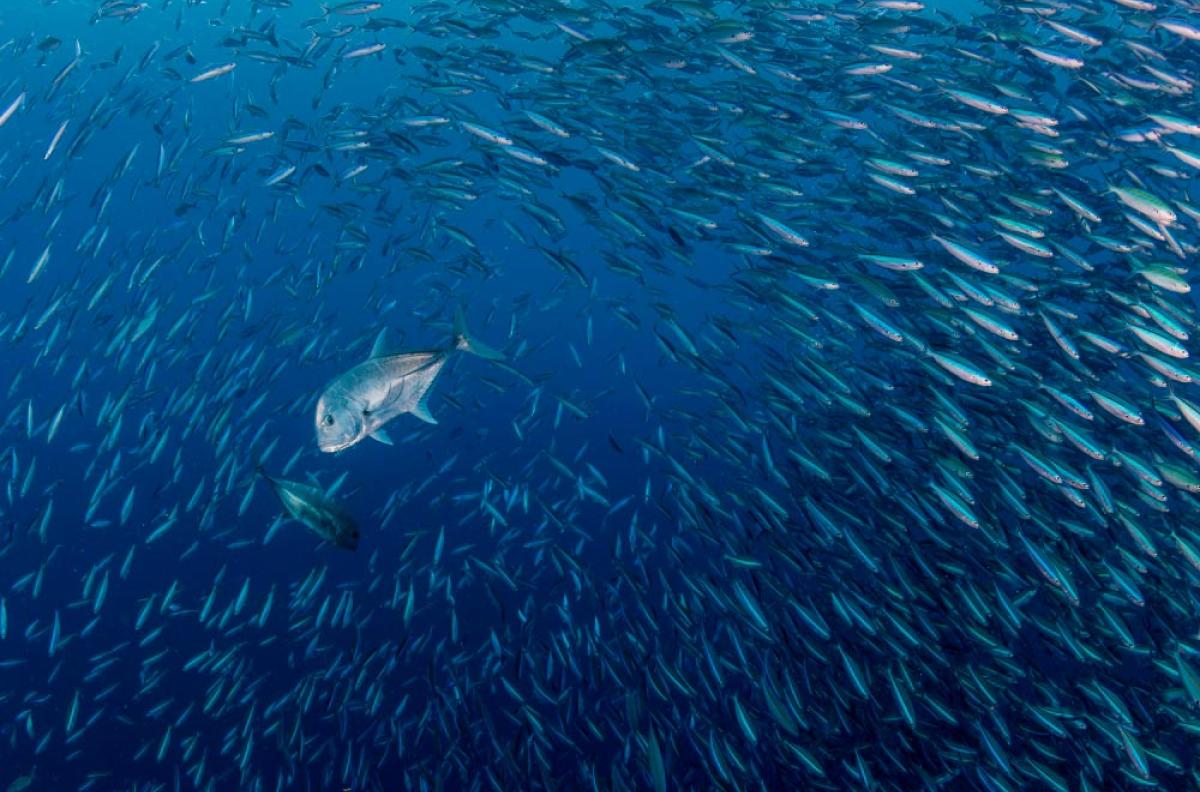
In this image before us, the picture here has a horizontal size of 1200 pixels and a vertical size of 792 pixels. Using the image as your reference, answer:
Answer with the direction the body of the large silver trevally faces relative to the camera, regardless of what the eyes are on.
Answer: to the viewer's left
